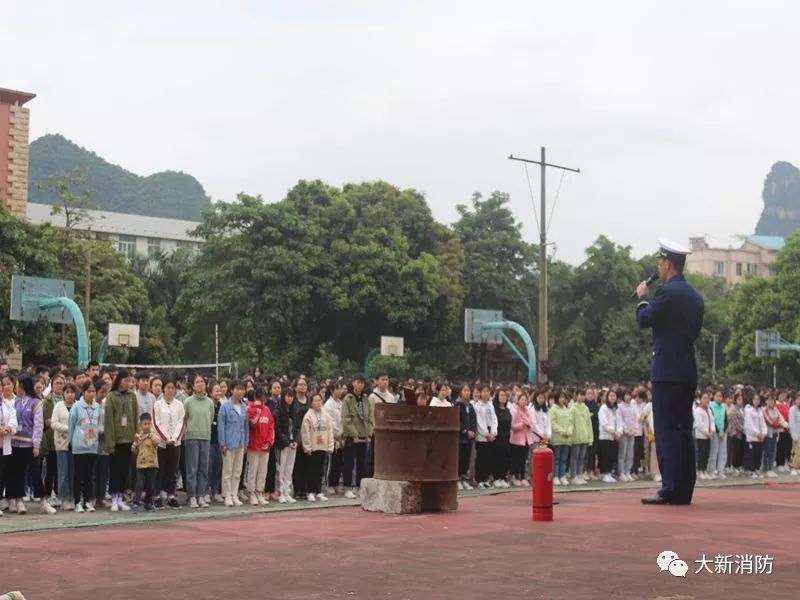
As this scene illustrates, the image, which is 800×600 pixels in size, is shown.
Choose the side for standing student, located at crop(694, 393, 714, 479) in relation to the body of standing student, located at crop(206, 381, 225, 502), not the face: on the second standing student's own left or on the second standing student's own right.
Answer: on the second standing student's own left

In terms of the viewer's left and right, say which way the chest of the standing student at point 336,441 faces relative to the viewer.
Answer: facing the viewer and to the right of the viewer

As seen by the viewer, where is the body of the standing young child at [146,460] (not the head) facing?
toward the camera

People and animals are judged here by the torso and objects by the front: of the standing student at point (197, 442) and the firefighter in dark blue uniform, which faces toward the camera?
the standing student

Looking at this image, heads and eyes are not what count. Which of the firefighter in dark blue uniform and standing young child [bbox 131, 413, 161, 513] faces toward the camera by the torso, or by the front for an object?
the standing young child

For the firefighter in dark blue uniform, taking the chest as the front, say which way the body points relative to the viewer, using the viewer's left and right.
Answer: facing away from the viewer and to the left of the viewer

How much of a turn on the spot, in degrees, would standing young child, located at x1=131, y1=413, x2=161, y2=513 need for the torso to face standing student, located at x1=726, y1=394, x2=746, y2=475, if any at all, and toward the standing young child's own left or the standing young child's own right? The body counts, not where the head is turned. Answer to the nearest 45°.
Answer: approximately 135° to the standing young child's own left

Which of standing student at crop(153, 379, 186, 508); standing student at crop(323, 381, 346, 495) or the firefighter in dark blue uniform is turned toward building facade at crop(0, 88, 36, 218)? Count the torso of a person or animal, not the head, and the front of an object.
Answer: the firefighter in dark blue uniform

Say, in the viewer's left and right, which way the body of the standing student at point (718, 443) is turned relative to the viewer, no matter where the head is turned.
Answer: facing the viewer

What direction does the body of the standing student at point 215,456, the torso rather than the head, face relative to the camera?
toward the camera

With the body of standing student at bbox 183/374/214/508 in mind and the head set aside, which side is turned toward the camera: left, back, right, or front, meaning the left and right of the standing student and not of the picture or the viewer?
front

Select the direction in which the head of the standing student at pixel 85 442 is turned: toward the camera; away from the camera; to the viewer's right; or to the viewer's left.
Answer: toward the camera

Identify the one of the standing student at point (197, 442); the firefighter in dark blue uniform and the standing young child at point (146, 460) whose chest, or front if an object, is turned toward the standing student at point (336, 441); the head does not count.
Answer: the firefighter in dark blue uniform

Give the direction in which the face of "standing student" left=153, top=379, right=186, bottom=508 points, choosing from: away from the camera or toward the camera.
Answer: toward the camera
